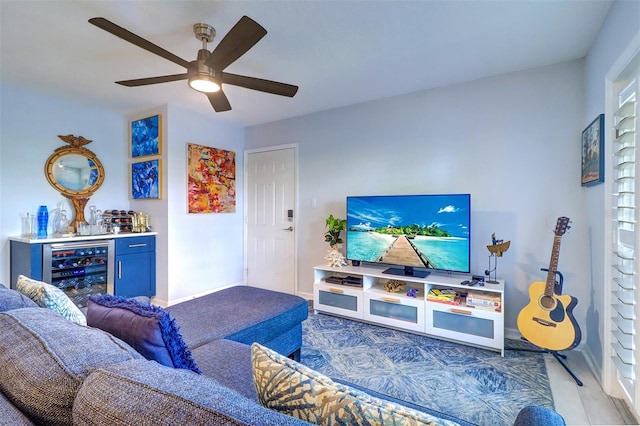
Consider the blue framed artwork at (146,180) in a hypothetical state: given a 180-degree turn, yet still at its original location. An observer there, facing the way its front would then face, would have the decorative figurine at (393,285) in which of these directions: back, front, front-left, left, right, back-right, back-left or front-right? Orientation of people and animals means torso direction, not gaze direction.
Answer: right

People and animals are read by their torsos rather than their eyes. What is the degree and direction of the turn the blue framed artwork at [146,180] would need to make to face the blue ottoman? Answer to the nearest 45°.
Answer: approximately 45° to its left

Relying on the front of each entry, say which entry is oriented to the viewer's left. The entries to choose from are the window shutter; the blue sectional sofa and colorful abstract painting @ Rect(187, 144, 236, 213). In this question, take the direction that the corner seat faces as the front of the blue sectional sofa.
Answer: the window shutter

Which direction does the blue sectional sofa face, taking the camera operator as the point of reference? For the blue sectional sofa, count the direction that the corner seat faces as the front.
facing away from the viewer and to the right of the viewer

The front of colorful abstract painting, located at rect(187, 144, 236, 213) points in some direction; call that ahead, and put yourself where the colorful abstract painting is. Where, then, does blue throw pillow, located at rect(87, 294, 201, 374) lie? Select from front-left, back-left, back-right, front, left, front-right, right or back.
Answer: front-right

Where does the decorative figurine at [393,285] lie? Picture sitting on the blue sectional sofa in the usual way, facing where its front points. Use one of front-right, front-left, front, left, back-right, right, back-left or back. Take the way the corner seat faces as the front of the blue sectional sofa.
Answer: front

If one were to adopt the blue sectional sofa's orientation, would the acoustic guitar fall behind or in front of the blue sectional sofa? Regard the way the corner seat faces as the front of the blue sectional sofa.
in front

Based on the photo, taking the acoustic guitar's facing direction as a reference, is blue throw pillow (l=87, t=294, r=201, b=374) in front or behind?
in front

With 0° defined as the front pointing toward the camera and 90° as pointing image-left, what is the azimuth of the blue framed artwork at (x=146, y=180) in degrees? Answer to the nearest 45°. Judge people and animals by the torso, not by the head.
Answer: approximately 45°

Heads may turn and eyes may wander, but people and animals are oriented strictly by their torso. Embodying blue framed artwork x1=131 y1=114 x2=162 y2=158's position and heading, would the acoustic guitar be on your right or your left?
on your left

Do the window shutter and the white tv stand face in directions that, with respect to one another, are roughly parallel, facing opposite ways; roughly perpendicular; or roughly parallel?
roughly perpendicular

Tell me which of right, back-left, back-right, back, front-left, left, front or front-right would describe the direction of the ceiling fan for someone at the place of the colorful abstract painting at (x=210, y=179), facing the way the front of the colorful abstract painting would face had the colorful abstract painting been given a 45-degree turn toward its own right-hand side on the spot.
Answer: front

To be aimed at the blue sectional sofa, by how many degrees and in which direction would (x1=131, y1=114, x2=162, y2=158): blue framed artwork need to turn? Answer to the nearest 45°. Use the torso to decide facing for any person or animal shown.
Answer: approximately 45° to its left

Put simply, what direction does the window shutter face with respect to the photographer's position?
facing to the left of the viewer

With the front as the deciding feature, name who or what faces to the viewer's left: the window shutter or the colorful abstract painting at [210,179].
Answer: the window shutter

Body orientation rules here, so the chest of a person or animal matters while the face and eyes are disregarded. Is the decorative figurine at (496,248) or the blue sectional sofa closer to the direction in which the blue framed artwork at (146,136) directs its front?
the blue sectional sofa

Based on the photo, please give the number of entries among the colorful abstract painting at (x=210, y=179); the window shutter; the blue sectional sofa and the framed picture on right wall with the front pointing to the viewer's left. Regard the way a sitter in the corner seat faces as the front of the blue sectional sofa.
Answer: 2

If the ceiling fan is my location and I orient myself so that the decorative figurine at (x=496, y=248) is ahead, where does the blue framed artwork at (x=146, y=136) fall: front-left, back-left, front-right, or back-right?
back-left

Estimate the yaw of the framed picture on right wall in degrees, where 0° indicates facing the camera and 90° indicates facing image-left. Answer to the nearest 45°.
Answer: approximately 90°

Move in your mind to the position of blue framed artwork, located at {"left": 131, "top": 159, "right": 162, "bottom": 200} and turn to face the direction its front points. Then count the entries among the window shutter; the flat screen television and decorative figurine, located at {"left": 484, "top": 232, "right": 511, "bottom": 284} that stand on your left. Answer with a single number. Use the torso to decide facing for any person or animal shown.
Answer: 3

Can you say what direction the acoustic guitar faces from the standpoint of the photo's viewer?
facing the viewer and to the left of the viewer
